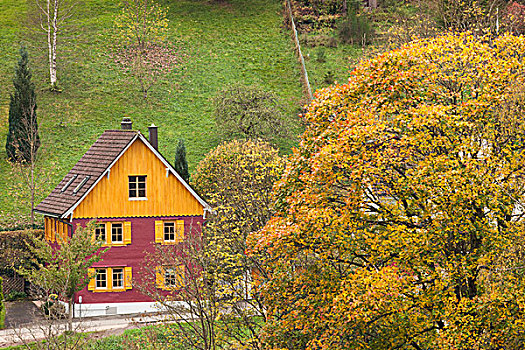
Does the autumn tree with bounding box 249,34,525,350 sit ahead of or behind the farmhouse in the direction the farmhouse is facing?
ahead

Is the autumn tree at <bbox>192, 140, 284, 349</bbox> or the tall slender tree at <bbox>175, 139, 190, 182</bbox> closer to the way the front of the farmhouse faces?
the autumn tree

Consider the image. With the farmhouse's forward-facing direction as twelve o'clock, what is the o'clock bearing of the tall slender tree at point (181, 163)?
The tall slender tree is roughly at 7 o'clock from the farmhouse.

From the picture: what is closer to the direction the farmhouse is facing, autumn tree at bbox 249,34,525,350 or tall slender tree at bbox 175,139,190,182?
the autumn tree

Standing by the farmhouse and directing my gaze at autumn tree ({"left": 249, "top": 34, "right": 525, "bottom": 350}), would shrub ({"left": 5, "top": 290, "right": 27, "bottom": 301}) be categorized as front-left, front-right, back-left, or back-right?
back-right

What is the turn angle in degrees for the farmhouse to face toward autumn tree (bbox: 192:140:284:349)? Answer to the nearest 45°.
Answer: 0° — it already faces it

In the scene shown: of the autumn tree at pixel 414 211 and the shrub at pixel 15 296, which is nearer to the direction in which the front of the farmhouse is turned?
the autumn tree

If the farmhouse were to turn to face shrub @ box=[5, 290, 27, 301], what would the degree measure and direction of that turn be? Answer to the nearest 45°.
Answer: approximately 90° to its right

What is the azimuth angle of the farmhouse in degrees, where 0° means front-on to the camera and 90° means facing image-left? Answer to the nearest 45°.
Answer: approximately 0°
